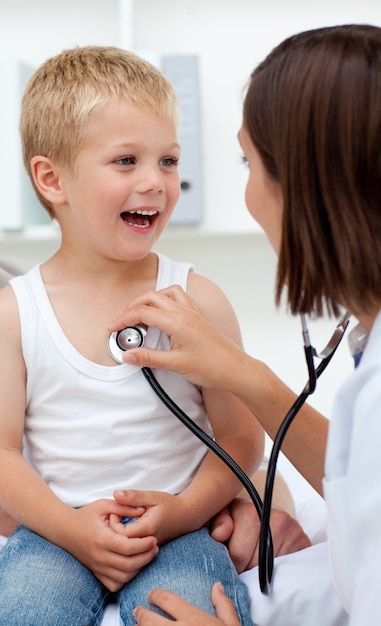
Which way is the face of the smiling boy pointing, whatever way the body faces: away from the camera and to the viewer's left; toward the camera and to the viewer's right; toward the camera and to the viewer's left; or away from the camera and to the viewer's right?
toward the camera and to the viewer's right

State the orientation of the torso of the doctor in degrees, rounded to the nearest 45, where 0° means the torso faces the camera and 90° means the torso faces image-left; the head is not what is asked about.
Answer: approximately 135°
